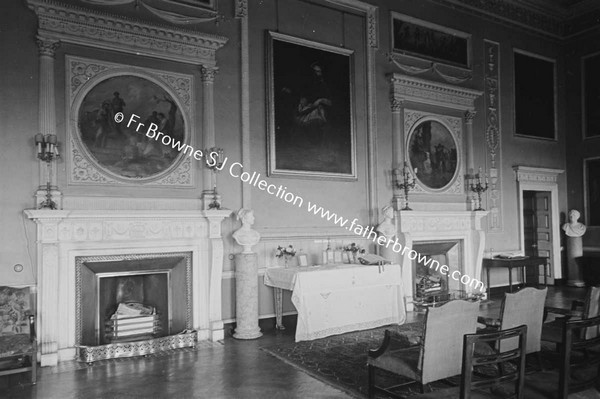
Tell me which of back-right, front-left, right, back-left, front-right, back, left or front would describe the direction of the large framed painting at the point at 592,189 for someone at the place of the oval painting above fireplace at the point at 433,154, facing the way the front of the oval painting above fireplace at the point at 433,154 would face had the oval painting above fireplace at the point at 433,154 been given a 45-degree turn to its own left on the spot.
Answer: front-left

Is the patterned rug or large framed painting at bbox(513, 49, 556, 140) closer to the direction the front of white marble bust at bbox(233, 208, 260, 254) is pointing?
the patterned rug

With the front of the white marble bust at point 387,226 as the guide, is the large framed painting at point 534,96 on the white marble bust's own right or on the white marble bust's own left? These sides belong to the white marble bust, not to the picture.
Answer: on the white marble bust's own left

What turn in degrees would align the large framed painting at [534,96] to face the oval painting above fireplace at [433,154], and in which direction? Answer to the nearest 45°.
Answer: approximately 90° to its right

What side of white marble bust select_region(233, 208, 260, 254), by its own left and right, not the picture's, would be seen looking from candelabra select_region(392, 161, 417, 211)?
left

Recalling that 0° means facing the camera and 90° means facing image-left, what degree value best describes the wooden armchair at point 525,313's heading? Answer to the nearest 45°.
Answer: approximately 135°

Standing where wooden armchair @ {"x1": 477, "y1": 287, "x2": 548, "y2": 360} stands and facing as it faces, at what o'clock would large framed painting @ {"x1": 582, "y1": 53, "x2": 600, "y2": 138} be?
The large framed painting is roughly at 2 o'clock from the wooden armchair.

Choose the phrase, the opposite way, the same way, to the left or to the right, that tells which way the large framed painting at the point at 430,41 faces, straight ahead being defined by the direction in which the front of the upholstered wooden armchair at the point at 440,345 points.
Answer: the opposite way

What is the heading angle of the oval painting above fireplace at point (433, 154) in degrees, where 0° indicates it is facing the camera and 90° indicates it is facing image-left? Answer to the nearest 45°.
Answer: approximately 315°

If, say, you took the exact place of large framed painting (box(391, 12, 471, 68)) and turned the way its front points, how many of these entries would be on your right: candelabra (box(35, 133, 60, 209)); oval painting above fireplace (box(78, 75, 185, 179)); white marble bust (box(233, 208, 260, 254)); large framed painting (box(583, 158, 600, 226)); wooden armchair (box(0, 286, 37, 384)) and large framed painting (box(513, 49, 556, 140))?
4
